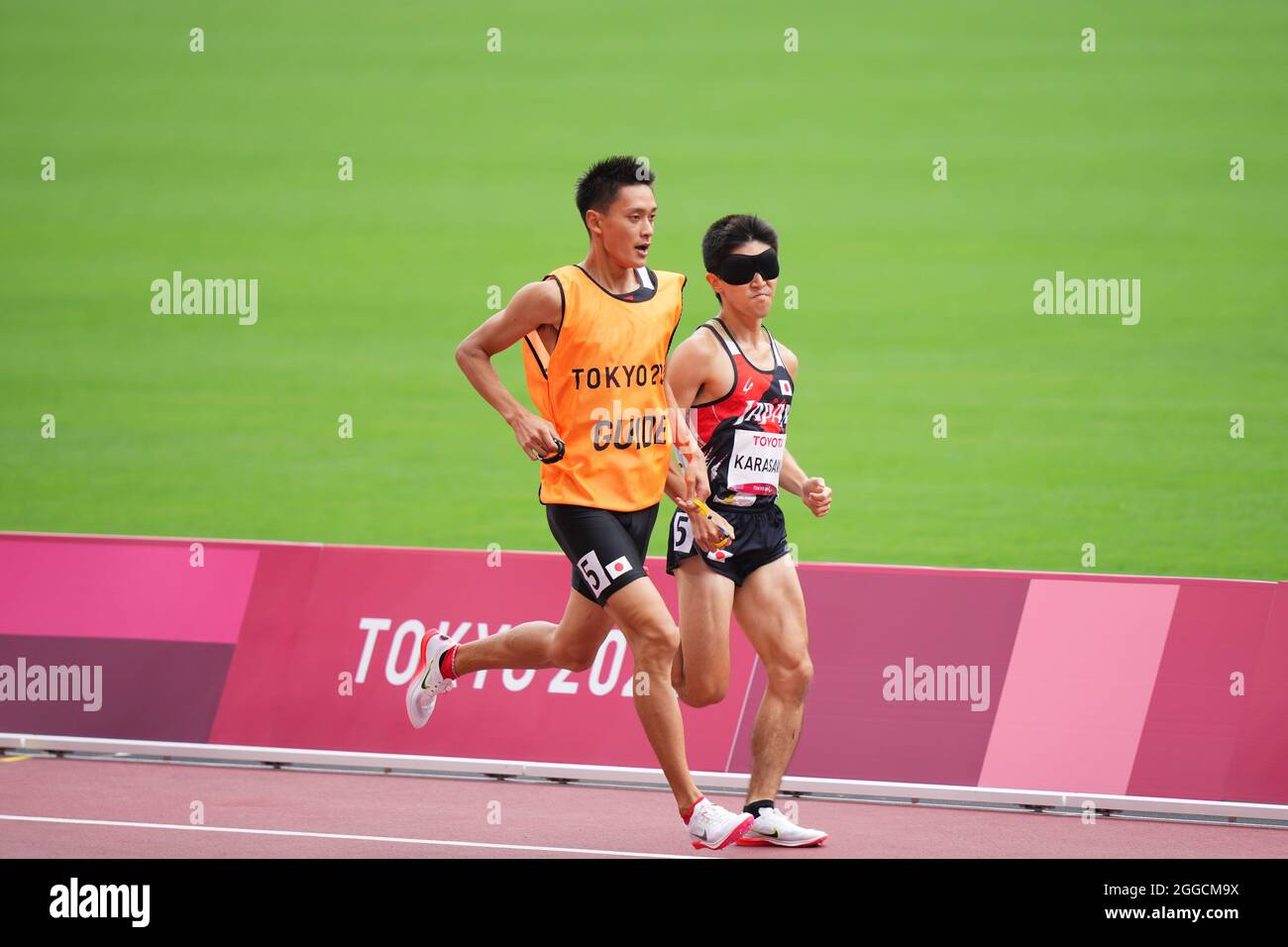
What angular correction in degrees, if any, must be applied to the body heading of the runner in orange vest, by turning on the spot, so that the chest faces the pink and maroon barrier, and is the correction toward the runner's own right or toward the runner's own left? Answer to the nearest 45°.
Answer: approximately 135° to the runner's own left

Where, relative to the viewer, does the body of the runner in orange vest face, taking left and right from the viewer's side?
facing the viewer and to the right of the viewer
